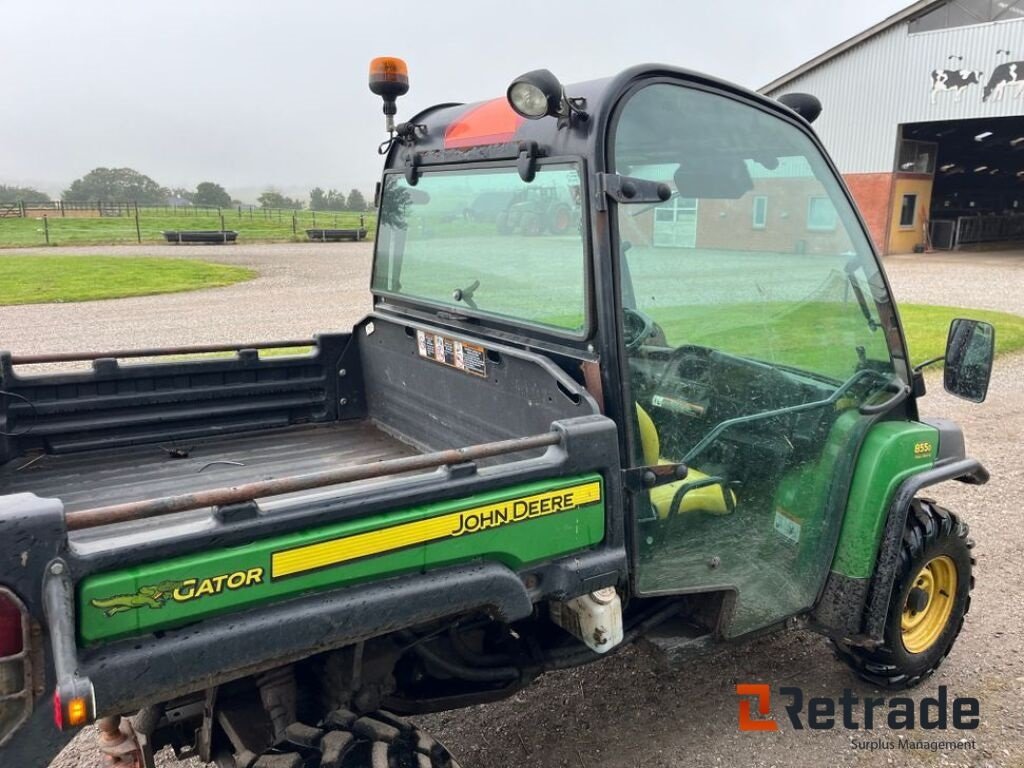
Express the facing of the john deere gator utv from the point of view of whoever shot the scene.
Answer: facing away from the viewer and to the right of the viewer
